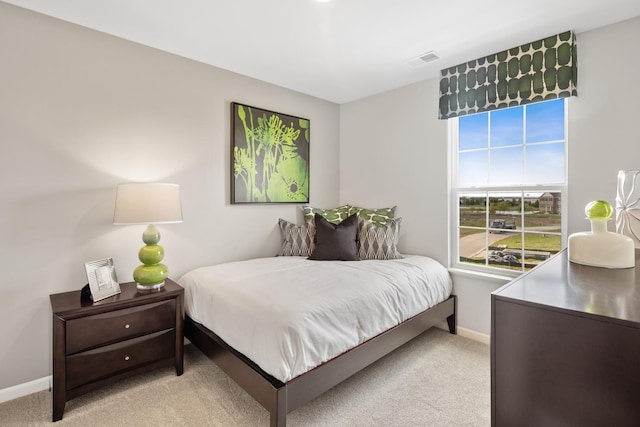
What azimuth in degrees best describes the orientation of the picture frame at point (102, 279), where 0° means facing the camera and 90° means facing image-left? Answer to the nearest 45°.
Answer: approximately 315°

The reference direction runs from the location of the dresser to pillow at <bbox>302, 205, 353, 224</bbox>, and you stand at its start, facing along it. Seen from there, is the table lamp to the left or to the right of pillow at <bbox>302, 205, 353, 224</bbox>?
left

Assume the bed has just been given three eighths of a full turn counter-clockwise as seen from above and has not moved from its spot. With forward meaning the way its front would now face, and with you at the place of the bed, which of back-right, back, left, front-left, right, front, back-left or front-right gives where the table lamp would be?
back

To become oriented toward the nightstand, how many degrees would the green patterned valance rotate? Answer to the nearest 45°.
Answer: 0° — it already faces it

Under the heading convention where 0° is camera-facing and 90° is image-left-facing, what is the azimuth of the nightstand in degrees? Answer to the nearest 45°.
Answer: approximately 315°

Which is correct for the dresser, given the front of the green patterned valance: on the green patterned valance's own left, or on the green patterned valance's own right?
on the green patterned valance's own left

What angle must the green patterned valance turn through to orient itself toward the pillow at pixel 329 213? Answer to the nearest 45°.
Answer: approximately 45° to its right

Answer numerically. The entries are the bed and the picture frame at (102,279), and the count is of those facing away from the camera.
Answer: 0

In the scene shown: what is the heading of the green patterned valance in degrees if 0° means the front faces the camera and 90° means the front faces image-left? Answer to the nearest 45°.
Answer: approximately 45°

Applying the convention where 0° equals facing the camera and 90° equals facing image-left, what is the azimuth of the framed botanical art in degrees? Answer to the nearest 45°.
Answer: approximately 315°
